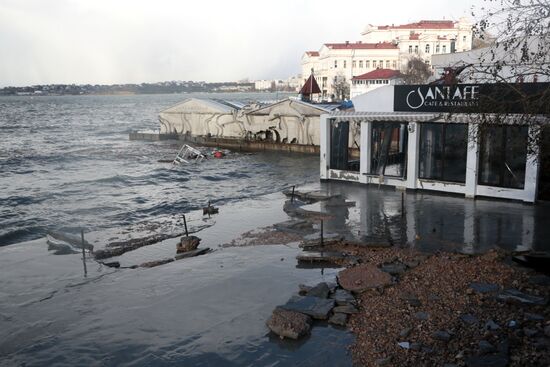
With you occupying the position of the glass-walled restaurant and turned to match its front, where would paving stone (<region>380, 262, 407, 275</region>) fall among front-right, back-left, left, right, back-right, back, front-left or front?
front-left

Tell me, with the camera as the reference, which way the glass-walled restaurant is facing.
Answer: facing the viewer and to the left of the viewer

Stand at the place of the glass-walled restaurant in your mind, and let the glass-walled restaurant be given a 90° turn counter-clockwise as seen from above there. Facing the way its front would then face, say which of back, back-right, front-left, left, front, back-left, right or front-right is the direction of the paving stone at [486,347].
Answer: front-right

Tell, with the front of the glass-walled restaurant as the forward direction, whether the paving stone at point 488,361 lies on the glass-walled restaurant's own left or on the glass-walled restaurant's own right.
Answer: on the glass-walled restaurant's own left

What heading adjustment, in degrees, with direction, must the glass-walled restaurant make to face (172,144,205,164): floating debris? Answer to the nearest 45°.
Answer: approximately 90° to its right

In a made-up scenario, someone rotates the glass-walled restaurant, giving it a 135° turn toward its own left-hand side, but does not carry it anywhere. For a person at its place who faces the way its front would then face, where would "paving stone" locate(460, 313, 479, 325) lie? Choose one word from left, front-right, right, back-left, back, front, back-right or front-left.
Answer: right

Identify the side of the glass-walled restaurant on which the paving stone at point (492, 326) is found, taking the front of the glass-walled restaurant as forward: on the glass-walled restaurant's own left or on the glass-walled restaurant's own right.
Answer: on the glass-walled restaurant's own left

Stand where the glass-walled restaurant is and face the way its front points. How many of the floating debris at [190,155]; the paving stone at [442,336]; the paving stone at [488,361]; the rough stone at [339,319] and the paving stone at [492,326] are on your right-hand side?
1

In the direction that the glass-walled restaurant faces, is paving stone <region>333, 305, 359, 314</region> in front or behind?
in front

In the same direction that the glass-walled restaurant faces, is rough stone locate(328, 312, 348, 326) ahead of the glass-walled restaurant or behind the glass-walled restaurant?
ahead

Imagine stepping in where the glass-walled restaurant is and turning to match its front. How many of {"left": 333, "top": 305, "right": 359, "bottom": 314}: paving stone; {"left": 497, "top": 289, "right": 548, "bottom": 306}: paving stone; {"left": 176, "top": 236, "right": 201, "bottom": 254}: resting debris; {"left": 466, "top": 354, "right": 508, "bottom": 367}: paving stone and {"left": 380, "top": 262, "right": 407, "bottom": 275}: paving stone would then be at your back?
0
